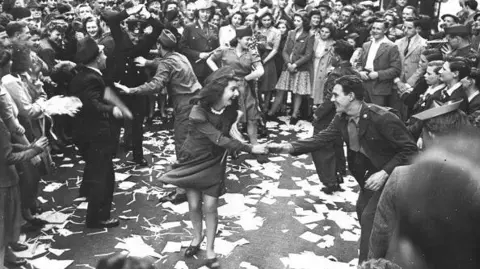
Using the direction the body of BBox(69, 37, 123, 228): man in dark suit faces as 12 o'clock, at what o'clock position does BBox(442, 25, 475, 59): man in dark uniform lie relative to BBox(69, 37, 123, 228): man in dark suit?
BBox(442, 25, 475, 59): man in dark uniform is roughly at 12 o'clock from BBox(69, 37, 123, 228): man in dark suit.

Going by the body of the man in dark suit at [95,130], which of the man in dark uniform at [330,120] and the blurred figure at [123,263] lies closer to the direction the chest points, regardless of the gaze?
the man in dark uniform

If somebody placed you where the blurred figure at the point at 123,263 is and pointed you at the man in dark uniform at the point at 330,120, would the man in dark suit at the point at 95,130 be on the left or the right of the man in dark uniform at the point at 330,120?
left

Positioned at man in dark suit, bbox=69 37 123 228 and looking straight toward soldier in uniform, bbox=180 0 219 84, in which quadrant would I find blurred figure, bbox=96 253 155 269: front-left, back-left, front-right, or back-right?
back-right

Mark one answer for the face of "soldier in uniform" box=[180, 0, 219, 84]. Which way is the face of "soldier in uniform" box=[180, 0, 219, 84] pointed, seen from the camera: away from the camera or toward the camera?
toward the camera

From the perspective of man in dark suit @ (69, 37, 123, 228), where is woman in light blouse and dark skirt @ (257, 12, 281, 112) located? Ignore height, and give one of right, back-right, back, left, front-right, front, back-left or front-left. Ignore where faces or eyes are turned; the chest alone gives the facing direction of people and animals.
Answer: front-left

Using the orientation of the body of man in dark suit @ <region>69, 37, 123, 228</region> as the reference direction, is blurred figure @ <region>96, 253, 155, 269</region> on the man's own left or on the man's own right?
on the man's own right

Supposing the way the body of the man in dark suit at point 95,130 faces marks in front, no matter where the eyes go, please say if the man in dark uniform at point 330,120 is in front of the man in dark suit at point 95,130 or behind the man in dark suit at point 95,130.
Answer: in front

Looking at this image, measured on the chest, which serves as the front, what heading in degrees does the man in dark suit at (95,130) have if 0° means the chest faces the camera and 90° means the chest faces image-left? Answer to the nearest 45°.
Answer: approximately 270°

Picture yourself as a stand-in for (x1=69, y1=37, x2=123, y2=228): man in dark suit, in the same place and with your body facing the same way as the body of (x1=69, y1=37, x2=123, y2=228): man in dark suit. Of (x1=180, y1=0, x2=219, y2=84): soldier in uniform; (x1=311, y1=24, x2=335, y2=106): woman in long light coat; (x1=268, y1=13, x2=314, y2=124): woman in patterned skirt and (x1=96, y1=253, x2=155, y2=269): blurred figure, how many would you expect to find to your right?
1

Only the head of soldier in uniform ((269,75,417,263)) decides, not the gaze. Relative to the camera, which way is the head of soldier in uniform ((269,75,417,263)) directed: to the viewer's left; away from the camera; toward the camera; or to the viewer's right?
to the viewer's left

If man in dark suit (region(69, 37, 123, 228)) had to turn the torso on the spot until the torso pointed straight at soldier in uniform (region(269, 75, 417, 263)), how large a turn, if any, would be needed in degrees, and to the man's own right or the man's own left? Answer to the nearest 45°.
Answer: approximately 45° to the man's own right

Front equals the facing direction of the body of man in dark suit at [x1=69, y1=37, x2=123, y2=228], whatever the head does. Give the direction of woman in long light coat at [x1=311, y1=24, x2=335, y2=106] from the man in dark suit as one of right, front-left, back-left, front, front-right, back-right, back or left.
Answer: front-left
